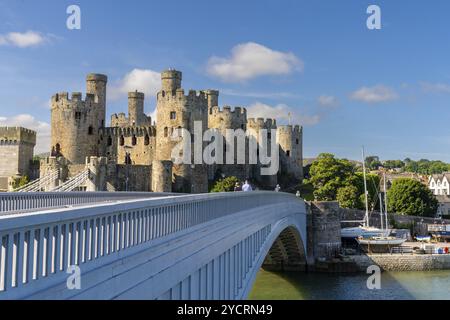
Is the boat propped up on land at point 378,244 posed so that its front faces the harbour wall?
no

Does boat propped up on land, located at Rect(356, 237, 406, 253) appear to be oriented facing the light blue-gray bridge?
no
